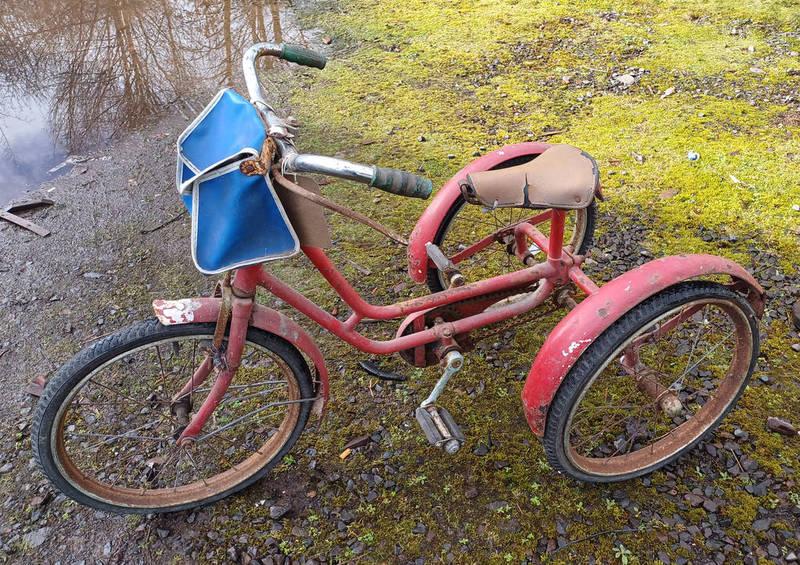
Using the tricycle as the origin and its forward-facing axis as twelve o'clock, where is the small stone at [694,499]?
The small stone is roughly at 8 o'clock from the tricycle.

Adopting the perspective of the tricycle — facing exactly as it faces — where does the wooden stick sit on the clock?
The wooden stick is roughly at 3 o'clock from the tricycle.

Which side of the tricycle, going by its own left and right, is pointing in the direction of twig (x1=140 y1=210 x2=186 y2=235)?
right

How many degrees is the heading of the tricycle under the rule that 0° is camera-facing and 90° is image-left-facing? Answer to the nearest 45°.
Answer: approximately 45°

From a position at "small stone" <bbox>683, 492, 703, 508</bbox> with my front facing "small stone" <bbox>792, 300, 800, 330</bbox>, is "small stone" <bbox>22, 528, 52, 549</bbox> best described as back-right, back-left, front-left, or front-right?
back-left

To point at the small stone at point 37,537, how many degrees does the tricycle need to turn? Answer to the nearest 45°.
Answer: approximately 45° to its right

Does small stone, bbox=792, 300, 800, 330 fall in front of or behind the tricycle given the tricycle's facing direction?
behind
